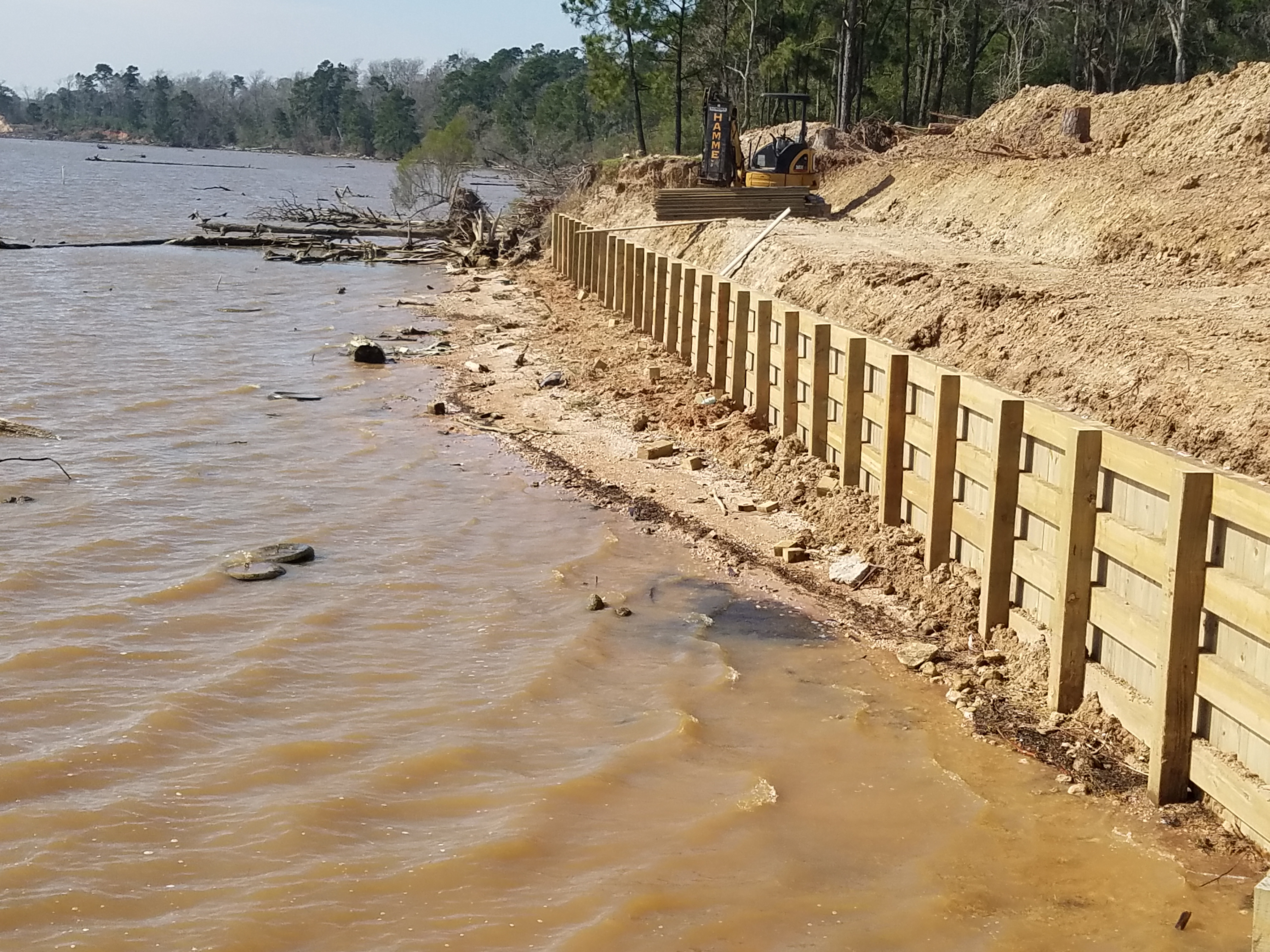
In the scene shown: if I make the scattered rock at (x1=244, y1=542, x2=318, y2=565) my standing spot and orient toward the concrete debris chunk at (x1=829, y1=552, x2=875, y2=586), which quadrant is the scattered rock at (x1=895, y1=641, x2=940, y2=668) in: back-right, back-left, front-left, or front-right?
front-right

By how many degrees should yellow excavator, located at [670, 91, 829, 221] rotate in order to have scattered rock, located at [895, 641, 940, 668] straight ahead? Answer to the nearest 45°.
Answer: approximately 90° to its left

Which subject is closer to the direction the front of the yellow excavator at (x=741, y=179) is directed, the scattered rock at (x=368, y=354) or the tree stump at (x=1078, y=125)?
the scattered rock

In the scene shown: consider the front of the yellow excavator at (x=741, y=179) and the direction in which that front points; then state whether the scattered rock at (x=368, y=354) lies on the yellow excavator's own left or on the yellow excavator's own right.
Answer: on the yellow excavator's own left

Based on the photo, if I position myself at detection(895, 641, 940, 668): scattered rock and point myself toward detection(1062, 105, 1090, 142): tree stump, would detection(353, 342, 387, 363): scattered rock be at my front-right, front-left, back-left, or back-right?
front-left

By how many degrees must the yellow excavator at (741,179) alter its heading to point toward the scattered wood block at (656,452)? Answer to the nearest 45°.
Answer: approximately 90° to its left

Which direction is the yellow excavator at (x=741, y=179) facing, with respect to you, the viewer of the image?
facing to the left of the viewer

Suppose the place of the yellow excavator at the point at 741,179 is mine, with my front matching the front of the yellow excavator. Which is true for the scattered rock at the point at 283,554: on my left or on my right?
on my left

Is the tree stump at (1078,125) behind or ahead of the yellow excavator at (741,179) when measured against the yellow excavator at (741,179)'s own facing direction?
behind
